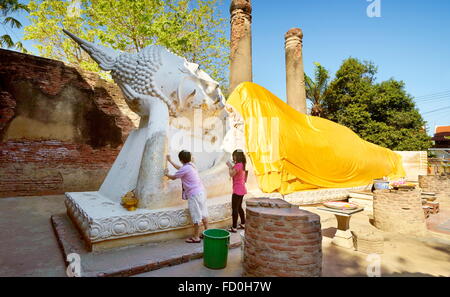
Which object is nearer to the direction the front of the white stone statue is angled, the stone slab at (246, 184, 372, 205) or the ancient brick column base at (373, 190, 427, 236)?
the ancient brick column base

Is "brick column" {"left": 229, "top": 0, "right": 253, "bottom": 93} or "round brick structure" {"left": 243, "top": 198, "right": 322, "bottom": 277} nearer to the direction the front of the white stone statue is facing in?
the round brick structure

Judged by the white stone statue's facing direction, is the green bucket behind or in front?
in front

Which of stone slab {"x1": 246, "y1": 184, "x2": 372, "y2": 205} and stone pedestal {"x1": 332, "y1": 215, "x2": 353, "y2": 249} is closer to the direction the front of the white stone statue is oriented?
the stone pedestal

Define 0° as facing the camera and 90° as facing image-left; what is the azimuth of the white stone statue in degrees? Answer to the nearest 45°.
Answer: approximately 315°

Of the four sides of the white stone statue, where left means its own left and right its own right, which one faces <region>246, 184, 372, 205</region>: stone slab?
left

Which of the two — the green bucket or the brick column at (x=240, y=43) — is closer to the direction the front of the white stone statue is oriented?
the green bucket

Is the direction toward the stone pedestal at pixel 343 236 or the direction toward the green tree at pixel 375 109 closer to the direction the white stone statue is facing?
the stone pedestal
